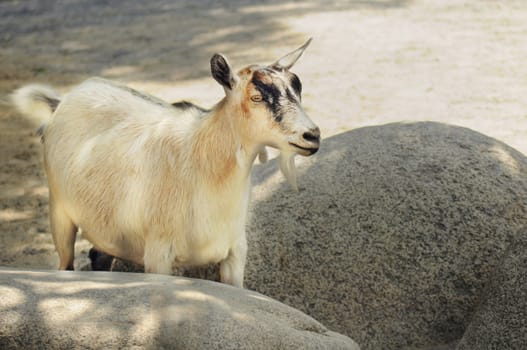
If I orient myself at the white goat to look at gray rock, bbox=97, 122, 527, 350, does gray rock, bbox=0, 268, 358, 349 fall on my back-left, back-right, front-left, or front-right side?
back-right

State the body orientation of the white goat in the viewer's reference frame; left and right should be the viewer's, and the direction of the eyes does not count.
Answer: facing the viewer and to the right of the viewer

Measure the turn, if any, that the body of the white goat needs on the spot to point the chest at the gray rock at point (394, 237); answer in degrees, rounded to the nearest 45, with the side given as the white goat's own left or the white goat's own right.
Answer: approximately 45° to the white goat's own left

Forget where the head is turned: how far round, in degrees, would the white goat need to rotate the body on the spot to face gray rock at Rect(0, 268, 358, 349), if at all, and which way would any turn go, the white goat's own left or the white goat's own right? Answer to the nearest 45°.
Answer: approximately 45° to the white goat's own right

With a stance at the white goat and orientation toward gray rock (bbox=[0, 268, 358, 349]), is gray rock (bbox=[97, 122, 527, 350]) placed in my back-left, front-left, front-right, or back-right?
back-left
